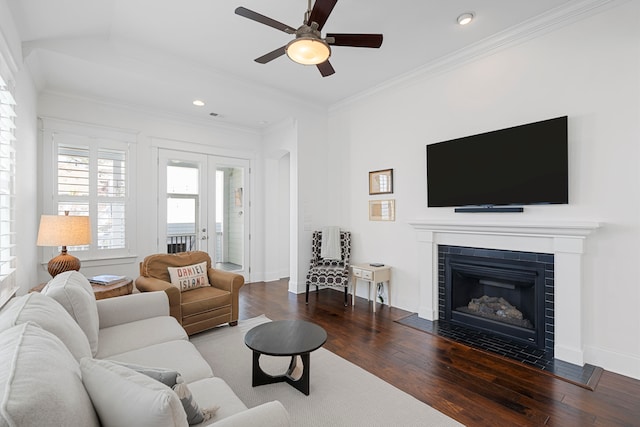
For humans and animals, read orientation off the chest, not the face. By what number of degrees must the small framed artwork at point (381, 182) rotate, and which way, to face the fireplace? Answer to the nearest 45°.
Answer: approximately 90° to its left

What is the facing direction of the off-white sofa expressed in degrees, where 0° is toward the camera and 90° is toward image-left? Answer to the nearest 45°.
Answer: approximately 270°

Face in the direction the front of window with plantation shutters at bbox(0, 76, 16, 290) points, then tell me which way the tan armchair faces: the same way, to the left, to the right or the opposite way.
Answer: to the right

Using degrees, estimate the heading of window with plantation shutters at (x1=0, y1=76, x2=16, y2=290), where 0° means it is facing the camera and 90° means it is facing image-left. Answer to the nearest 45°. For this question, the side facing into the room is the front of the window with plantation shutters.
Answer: approximately 270°

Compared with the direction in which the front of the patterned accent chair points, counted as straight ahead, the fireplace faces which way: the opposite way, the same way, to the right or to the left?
to the right

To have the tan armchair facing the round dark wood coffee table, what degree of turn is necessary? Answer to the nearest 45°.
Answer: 0° — it already faces it

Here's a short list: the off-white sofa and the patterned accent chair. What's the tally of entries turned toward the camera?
1
